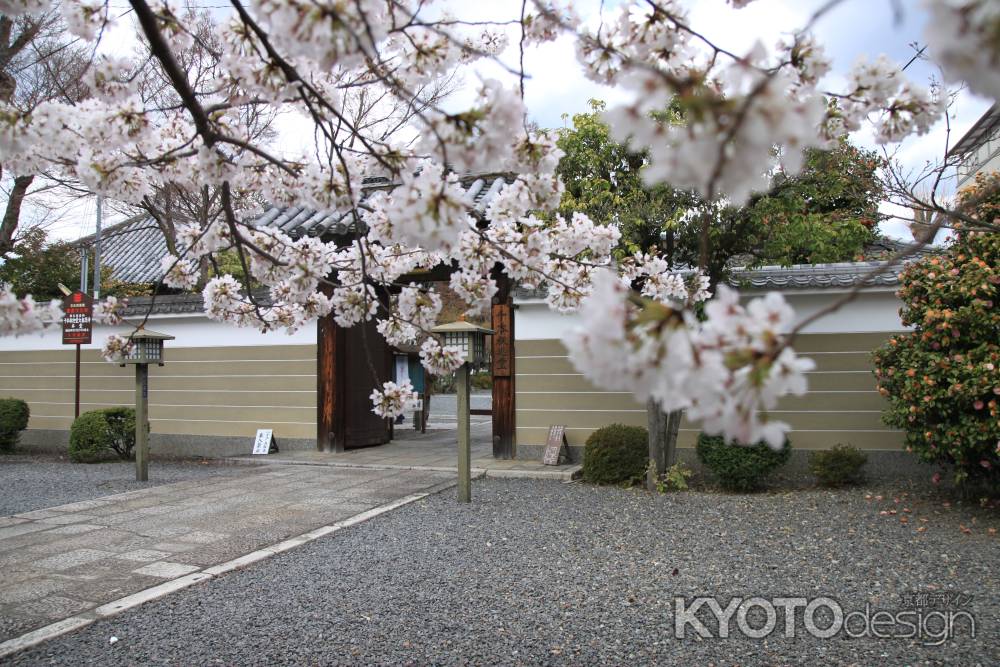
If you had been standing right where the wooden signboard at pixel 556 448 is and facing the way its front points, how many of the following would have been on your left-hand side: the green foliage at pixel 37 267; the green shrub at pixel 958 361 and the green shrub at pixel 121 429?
1

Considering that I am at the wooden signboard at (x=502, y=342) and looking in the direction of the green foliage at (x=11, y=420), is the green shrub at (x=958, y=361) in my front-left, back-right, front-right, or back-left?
back-left

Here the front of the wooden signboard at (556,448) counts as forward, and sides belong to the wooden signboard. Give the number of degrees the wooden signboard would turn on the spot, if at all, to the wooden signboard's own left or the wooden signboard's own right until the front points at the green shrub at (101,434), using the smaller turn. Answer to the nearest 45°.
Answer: approximately 45° to the wooden signboard's own right

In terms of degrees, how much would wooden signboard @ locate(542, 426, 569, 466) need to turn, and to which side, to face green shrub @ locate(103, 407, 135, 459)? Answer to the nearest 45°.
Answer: approximately 45° to its right

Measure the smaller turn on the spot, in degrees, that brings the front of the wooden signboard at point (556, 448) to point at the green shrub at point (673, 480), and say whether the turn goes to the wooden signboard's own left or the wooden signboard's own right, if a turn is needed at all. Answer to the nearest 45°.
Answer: approximately 90° to the wooden signboard's own left

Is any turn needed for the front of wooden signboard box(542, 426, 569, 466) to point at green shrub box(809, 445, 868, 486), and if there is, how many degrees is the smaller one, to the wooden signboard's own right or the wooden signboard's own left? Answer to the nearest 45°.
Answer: approximately 90° to the wooden signboard's own left

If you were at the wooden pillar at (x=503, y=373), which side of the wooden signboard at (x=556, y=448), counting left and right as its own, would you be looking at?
right

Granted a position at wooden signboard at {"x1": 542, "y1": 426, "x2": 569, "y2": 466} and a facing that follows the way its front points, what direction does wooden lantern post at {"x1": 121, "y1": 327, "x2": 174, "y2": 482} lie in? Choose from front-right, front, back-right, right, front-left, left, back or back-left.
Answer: front-right

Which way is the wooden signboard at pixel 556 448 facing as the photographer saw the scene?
facing the viewer and to the left of the viewer

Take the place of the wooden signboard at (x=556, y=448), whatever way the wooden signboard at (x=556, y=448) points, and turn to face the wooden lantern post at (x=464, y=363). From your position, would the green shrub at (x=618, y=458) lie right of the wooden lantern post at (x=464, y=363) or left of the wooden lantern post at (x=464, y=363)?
left
